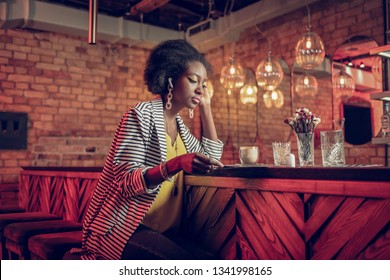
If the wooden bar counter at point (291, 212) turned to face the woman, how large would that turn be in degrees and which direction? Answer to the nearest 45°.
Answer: approximately 45° to its right

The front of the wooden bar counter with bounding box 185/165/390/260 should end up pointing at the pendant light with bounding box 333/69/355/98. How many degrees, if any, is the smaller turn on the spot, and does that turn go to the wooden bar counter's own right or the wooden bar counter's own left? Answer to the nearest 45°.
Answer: approximately 135° to the wooden bar counter's own right

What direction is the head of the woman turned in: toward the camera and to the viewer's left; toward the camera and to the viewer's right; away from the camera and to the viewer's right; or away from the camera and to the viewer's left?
toward the camera and to the viewer's right

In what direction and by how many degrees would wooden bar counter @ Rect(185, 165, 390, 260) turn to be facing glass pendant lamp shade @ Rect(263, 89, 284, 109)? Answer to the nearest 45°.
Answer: approximately 135° to its right

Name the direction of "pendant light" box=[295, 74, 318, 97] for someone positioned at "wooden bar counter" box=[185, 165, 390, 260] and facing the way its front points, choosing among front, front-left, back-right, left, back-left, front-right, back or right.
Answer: back-right

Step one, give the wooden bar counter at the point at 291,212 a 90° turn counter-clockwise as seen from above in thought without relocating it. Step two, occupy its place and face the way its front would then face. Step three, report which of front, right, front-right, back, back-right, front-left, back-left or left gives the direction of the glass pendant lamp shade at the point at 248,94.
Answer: back-left

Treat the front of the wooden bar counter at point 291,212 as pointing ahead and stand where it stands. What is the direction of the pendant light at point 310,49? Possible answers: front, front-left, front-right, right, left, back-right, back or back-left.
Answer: back-right
